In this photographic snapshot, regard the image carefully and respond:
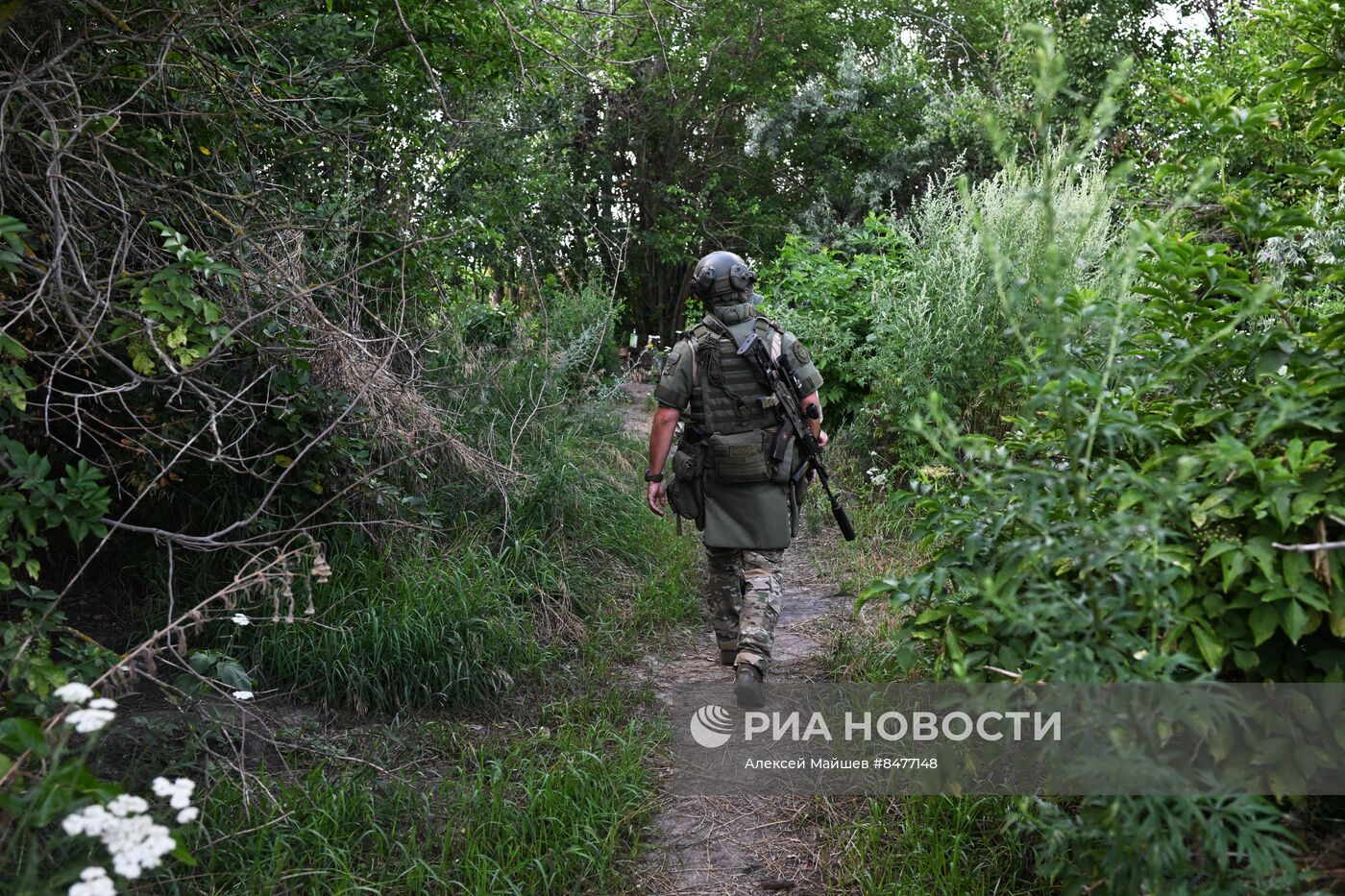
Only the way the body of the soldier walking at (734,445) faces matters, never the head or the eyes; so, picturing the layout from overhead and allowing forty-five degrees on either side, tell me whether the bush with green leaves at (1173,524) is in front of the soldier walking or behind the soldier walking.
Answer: behind

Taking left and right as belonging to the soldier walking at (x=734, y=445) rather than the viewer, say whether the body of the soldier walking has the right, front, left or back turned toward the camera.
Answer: back
